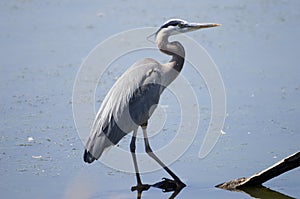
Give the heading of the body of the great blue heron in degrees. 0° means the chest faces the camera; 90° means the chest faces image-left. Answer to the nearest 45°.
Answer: approximately 270°

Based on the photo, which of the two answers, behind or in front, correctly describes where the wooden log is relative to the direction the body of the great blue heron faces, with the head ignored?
in front
